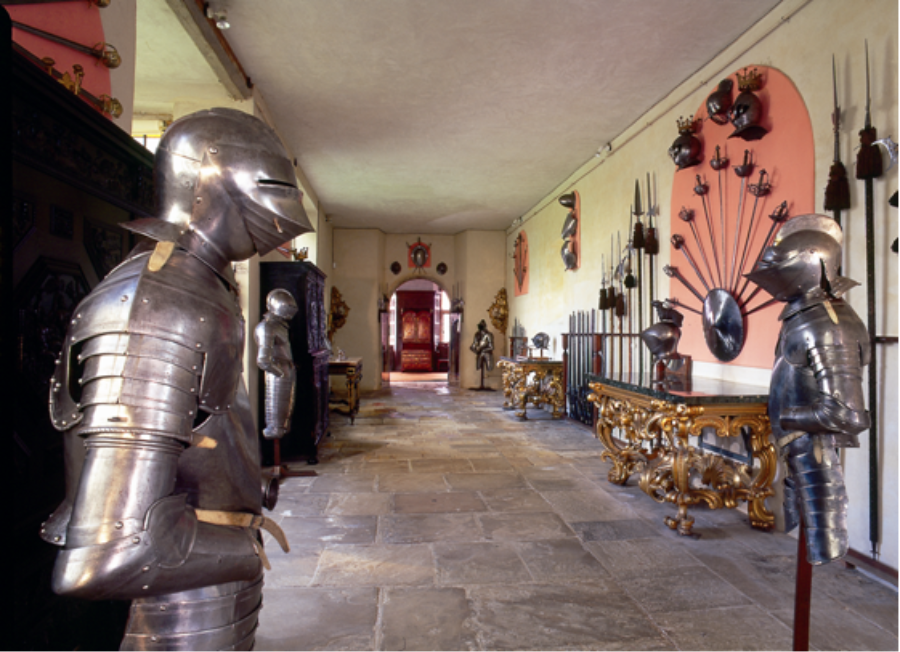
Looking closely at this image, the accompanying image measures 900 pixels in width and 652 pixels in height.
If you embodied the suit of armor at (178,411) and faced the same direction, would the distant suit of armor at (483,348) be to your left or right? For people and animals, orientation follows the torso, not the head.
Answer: on your left

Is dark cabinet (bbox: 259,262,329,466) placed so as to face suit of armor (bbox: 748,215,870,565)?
no

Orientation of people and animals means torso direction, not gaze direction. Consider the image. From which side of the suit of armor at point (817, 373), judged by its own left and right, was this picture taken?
left

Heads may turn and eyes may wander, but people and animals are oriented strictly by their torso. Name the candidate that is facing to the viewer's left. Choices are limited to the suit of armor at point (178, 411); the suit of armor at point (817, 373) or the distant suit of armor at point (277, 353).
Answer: the suit of armor at point (817, 373)

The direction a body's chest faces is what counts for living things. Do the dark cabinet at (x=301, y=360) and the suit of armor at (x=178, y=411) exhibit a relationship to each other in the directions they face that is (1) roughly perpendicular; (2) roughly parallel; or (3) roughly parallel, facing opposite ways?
roughly parallel

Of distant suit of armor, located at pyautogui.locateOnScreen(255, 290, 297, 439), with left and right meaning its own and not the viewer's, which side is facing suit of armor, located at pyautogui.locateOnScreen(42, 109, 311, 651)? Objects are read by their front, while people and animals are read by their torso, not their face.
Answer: right

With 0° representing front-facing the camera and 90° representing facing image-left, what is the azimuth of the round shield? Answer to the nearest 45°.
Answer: approximately 45°

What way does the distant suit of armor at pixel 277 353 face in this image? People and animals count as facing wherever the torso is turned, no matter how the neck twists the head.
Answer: to the viewer's right

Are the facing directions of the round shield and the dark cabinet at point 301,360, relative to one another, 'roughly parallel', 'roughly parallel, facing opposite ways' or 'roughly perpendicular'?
roughly parallel, facing opposite ways

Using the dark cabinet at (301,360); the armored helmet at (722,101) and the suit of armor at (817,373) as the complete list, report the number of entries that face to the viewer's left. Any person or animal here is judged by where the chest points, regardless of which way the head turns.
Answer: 2

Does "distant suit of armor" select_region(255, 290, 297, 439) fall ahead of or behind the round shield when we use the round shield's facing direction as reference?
ahead

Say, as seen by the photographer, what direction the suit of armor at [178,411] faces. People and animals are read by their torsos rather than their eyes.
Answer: facing to the right of the viewer

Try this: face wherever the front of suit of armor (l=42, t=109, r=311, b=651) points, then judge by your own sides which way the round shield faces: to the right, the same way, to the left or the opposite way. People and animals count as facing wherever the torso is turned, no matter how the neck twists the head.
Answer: the opposite way

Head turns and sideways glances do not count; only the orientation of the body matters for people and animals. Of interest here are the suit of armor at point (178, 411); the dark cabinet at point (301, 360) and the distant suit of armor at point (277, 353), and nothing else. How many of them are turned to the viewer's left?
0

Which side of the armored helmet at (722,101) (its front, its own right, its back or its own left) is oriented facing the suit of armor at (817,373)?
left
